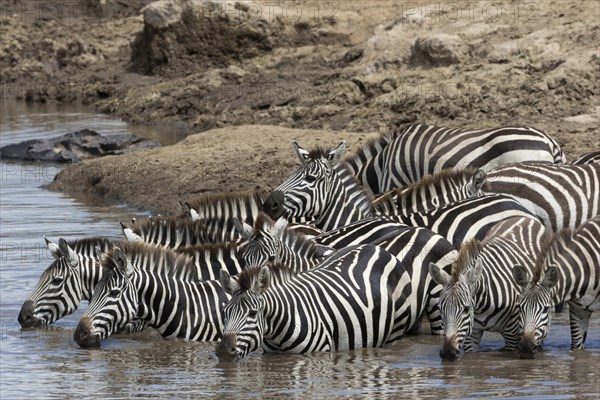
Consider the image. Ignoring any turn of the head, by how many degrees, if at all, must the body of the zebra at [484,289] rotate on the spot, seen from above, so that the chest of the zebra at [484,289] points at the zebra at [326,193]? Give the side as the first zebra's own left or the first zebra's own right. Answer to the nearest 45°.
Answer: approximately 90° to the first zebra's own right

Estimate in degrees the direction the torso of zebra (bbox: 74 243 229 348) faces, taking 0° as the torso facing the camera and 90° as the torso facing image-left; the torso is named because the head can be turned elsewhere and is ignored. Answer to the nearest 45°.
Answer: approximately 90°

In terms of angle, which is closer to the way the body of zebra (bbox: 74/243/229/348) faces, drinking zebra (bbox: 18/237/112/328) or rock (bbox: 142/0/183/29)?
the drinking zebra

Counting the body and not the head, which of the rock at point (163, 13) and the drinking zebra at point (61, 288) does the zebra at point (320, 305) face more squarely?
the drinking zebra

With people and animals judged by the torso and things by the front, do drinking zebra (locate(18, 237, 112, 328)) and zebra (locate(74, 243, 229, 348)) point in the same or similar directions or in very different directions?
same or similar directions

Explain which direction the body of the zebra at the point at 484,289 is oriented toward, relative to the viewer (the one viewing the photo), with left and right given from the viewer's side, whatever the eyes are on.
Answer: facing the viewer and to the left of the viewer

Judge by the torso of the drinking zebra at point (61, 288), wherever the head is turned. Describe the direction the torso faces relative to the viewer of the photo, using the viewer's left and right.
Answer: facing to the left of the viewer

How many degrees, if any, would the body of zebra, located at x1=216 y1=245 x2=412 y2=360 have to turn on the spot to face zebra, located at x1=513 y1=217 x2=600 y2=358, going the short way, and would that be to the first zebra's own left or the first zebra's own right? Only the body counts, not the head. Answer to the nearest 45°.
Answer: approximately 135° to the first zebra's own left

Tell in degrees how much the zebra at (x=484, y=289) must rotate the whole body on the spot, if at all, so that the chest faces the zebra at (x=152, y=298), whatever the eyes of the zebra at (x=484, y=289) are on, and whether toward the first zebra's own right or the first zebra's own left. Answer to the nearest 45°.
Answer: approximately 45° to the first zebra's own right

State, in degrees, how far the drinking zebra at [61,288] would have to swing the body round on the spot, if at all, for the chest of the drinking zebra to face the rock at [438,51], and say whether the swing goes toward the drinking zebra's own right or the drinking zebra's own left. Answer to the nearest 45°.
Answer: approximately 135° to the drinking zebra's own right

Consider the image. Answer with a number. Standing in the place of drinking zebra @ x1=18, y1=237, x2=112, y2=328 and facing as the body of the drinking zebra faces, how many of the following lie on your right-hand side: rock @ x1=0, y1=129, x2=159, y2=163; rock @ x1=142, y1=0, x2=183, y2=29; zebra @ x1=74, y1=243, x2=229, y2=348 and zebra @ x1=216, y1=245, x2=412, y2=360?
2

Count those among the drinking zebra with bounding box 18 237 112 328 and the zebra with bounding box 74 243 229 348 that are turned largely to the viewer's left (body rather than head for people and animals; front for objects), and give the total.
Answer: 2

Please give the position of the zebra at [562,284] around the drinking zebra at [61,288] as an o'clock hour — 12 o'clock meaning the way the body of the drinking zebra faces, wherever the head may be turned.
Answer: The zebra is roughly at 7 o'clock from the drinking zebra.

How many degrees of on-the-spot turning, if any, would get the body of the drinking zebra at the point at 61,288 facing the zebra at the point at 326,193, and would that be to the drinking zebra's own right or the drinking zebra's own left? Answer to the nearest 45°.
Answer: approximately 180°

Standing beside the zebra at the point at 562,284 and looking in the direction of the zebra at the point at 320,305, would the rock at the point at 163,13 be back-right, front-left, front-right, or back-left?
front-right
